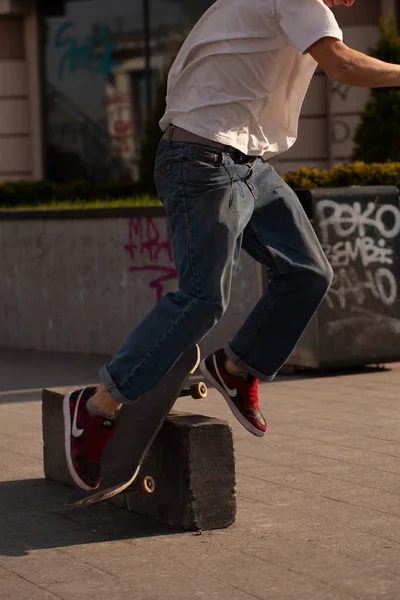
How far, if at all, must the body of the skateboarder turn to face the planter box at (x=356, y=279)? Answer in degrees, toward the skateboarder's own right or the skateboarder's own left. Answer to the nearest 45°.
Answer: approximately 135° to the skateboarder's own left

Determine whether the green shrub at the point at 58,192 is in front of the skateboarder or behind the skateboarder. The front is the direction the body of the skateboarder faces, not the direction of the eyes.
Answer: behind

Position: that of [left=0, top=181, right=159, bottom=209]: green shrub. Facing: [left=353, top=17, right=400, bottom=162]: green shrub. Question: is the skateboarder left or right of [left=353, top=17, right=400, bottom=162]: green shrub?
right
